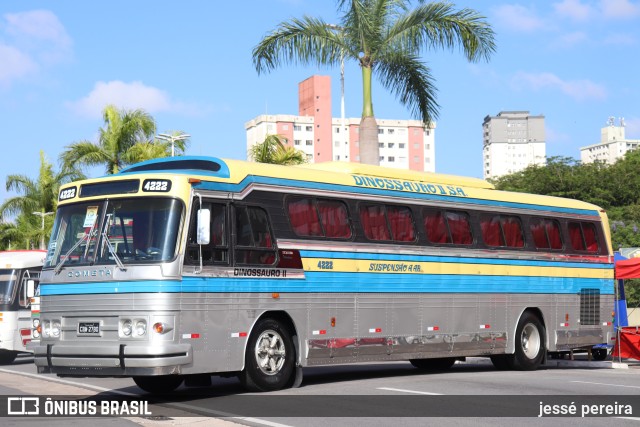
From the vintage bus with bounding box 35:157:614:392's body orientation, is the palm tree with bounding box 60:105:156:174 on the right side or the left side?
on its right

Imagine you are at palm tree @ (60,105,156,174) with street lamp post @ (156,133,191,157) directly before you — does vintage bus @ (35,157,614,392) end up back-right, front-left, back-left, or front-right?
back-right

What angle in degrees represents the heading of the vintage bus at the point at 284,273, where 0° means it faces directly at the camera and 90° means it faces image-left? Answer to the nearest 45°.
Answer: approximately 45°

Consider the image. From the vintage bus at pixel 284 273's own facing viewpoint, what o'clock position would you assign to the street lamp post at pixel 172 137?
The street lamp post is roughly at 4 o'clock from the vintage bus.

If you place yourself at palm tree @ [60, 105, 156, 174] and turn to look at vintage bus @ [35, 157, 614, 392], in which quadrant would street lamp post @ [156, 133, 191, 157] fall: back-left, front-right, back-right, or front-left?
back-left
